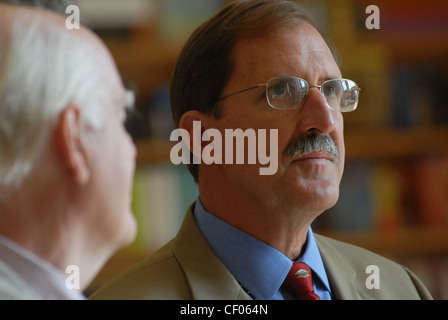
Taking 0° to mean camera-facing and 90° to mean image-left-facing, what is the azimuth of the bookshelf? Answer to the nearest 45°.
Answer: approximately 0°

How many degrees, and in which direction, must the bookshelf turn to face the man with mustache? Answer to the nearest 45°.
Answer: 0° — it already faces them

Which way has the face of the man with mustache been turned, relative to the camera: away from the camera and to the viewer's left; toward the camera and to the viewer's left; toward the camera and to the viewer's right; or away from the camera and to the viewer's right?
toward the camera and to the viewer's right

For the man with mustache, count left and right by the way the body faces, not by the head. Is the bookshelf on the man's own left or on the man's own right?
on the man's own left

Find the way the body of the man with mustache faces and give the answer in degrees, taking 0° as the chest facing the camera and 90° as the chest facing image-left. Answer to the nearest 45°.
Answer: approximately 315°
